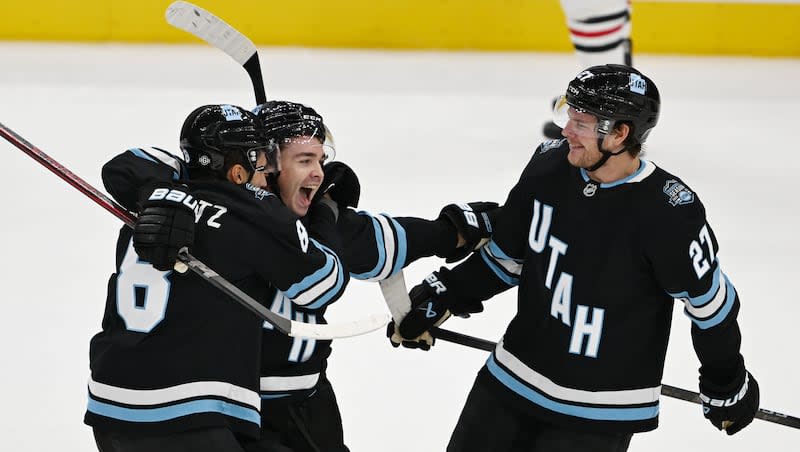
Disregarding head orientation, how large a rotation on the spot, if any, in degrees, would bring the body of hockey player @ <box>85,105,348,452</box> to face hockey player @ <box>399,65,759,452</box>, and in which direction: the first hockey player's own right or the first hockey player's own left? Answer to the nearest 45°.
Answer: approximately 45° to the first hockey player's own right

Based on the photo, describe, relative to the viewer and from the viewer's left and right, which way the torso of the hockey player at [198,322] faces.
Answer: facing away from the viewer and to the right of the viewer

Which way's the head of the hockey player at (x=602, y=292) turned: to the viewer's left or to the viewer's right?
to the viewer's left

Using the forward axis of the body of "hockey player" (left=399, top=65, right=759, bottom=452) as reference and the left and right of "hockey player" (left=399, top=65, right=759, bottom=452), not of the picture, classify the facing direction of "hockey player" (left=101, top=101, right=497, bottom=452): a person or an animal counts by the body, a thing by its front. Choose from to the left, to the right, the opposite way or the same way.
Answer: to the left

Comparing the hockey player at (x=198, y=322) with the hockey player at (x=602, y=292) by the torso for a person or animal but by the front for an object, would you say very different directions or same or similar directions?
very different directions

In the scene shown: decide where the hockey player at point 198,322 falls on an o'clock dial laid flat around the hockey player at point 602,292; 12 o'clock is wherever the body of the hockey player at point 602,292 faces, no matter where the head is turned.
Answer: the hockey player at point 198,322 is roughly at 1 o'clock from the hockey player at point 602,292.
